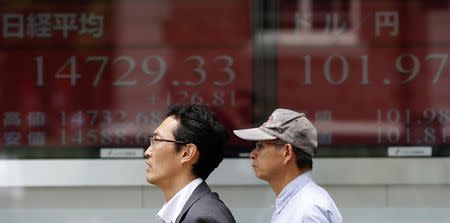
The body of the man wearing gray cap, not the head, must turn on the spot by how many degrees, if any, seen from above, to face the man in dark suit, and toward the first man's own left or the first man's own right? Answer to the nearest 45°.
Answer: approximately 45° to the first man's own left

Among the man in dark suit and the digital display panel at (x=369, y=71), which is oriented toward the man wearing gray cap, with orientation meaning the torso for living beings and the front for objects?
the digital display panel

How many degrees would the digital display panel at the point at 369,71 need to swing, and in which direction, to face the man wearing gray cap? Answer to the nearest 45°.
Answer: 0° — it already faces them

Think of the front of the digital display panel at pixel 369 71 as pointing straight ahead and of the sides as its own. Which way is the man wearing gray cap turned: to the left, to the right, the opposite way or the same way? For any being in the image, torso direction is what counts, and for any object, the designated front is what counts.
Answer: to the right

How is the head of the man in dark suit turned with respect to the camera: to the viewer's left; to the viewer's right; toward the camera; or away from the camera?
to the viewer's left

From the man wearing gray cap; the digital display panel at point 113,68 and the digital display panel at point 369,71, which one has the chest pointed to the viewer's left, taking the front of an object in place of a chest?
the man wearing gray cap

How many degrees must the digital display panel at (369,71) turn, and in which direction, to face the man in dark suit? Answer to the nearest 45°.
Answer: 0° — it already faces them

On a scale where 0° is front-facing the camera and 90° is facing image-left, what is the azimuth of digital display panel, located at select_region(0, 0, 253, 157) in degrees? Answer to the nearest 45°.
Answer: approximately 0°

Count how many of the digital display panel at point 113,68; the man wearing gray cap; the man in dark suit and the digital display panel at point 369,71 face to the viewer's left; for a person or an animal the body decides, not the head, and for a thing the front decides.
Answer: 2

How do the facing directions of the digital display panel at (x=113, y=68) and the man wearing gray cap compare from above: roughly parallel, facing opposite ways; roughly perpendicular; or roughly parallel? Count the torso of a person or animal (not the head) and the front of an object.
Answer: roughly perpendicular

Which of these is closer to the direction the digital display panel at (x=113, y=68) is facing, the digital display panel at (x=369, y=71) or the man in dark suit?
the man in dark suit

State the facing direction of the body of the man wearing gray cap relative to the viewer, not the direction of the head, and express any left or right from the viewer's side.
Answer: facing to the left of the viewer

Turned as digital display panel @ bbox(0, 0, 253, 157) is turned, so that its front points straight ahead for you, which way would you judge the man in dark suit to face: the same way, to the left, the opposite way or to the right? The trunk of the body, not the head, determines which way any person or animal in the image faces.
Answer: to the right

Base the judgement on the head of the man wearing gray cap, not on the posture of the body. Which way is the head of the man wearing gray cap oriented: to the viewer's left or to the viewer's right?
to the viewer's left

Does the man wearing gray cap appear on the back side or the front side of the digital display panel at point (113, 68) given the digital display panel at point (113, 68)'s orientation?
on the front side

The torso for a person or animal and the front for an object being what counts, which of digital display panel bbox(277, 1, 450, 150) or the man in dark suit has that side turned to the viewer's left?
the man in dark suit
